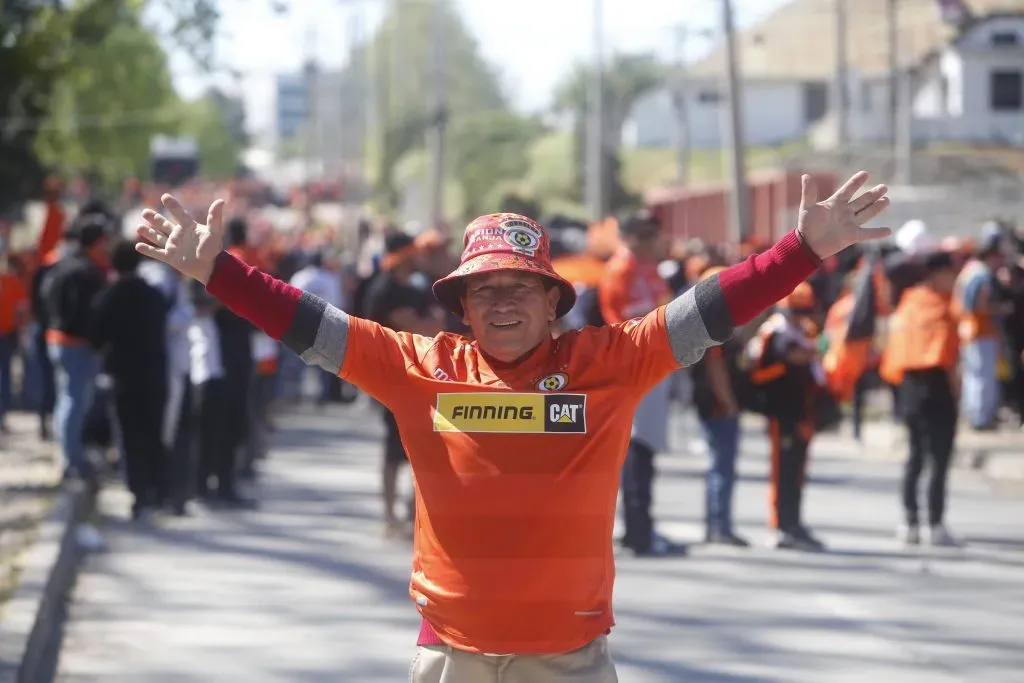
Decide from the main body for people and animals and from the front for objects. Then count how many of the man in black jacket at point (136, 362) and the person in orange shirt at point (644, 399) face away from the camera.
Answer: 1

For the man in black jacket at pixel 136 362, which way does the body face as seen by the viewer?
away from the camera

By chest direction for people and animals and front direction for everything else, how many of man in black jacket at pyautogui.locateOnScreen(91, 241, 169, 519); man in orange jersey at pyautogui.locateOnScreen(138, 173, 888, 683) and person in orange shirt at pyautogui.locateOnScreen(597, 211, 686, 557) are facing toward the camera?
1

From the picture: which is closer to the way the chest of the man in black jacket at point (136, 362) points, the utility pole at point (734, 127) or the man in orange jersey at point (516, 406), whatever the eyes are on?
the utility pole

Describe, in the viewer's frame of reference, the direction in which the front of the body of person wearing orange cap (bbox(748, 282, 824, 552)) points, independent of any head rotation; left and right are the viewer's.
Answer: facing the viewer and to the right of the viewer

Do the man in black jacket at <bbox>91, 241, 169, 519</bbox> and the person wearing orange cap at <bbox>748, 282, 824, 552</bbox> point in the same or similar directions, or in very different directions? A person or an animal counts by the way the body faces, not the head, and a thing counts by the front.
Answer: very different directions

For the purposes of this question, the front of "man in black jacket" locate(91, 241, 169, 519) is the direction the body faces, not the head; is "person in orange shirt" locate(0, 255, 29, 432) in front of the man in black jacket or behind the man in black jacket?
in front

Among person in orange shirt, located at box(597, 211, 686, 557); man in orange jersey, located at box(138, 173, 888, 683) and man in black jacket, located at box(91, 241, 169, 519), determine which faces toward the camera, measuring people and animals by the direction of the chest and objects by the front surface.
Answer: the man in orange jersey

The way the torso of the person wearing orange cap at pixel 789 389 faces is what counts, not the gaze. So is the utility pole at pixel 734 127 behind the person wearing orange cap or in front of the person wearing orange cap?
behind

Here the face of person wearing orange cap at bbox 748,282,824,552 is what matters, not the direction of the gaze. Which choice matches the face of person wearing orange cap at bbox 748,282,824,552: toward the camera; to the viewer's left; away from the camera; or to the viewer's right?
toward the camera

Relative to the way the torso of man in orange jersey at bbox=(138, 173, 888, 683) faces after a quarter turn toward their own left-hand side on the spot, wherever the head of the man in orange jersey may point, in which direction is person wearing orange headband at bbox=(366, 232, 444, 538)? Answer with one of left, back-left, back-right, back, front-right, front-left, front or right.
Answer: left

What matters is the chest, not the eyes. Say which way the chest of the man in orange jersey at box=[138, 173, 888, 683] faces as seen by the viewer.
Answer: toward the camera
